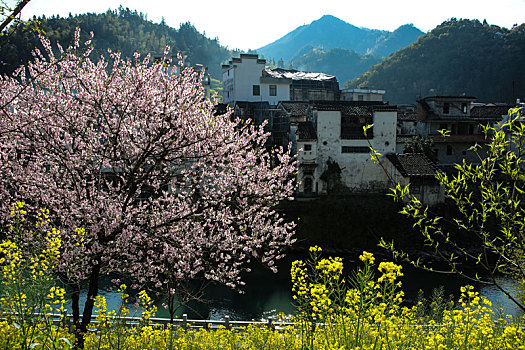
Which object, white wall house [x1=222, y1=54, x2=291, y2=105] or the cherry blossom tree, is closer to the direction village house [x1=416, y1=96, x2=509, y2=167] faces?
the cherry blossom tree

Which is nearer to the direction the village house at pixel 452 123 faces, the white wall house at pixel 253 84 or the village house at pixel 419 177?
the village house

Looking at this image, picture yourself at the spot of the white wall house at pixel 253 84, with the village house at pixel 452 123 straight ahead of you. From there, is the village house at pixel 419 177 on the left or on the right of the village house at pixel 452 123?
right

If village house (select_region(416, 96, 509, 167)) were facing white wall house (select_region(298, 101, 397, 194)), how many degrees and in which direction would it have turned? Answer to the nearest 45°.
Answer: approximately 45° to its right

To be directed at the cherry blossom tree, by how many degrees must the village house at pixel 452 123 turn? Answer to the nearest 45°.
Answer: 0° — it already faces it

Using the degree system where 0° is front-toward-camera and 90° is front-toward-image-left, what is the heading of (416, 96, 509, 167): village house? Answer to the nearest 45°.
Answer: approximately 0°

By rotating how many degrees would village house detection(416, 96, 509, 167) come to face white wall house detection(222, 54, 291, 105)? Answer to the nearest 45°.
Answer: approximately 90° to its right
